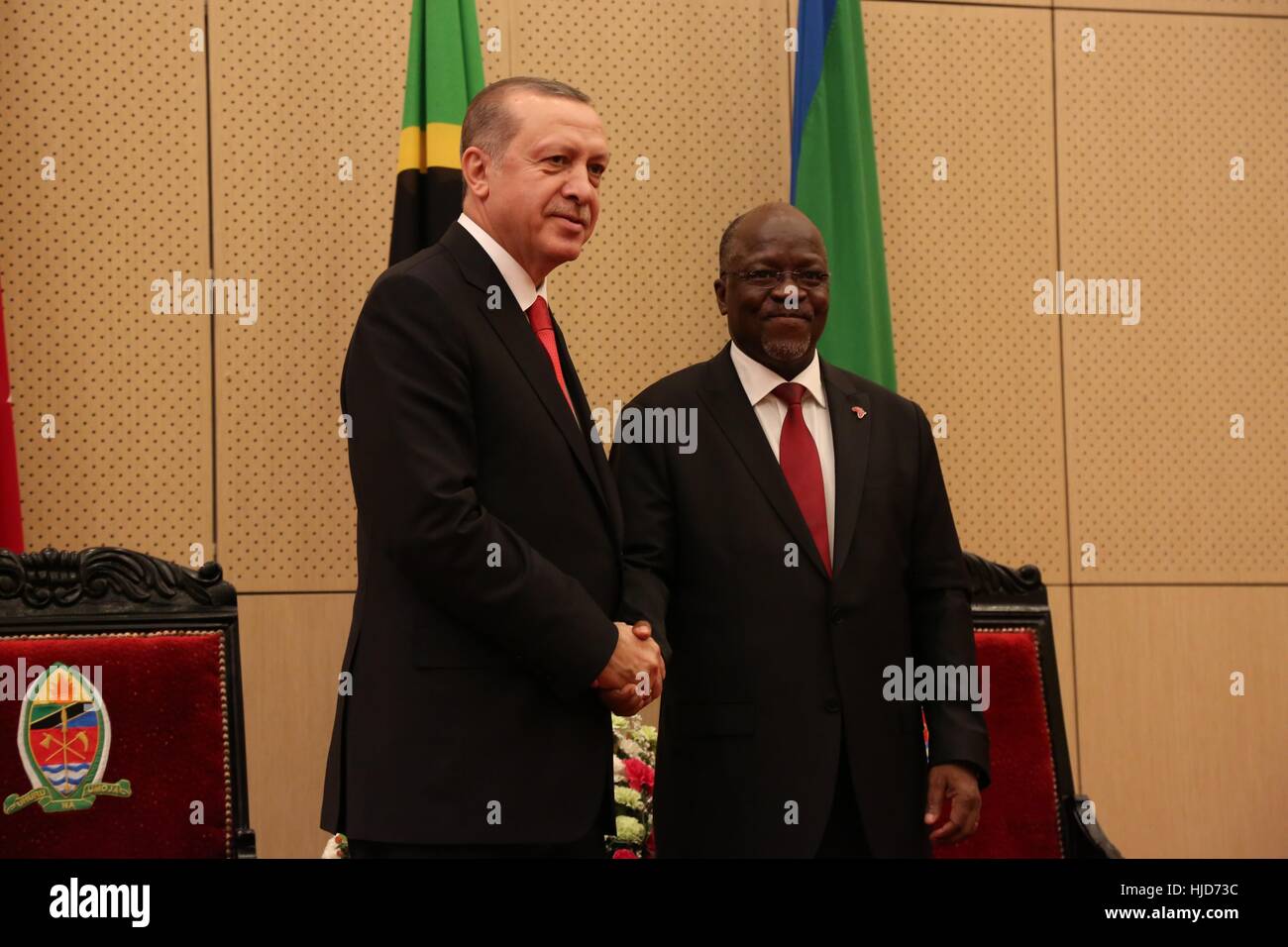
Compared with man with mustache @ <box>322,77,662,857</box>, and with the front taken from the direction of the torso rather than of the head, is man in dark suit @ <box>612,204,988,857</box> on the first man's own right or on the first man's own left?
on the first man's own left

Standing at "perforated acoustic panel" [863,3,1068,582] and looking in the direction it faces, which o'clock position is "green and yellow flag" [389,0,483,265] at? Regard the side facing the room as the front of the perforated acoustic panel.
The green and yellow flag is roughly at 2 o'clock from the perforated acoustic panel.

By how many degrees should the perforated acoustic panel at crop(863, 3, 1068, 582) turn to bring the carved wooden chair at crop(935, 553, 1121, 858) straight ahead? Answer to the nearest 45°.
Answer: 0° — it already faces it

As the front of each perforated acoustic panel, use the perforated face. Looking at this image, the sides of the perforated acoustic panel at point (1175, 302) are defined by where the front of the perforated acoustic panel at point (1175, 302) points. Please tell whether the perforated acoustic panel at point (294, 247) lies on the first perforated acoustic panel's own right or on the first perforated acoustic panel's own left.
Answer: on the first perforated acoustic panel's own right

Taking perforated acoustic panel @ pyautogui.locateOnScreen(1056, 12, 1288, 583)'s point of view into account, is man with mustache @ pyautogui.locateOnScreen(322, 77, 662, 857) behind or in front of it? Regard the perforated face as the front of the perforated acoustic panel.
in front

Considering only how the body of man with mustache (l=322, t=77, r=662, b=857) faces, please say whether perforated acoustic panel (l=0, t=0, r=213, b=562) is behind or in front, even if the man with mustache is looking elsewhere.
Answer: behind

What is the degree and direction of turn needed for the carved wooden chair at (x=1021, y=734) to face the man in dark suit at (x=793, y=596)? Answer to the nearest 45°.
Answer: approximately 45° to its right

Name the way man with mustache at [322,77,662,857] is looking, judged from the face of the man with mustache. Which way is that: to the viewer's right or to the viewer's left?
to the viewer's right

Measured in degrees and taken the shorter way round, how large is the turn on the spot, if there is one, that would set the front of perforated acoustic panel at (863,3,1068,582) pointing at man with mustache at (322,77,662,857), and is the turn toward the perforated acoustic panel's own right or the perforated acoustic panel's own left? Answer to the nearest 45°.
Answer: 0° — it already faces them

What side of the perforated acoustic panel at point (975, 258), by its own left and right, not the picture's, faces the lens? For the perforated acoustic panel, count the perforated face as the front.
front

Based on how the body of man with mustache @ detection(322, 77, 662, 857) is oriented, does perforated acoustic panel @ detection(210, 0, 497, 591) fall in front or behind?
behind

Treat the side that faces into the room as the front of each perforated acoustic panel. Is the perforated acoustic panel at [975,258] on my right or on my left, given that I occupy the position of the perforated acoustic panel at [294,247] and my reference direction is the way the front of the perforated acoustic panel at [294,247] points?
on my left

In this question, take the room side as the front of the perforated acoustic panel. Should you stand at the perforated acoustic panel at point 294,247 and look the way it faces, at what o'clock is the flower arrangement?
The flower arrangement is roughly at 11 o'clock from the perforated acoustic panel.

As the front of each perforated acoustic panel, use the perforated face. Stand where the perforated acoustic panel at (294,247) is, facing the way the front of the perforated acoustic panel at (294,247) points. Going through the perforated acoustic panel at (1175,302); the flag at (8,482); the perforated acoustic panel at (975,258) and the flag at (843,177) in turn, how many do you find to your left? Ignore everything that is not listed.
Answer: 3

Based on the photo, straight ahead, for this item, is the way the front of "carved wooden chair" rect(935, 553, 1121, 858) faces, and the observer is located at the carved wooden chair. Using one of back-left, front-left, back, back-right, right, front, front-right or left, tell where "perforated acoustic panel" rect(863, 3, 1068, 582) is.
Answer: back

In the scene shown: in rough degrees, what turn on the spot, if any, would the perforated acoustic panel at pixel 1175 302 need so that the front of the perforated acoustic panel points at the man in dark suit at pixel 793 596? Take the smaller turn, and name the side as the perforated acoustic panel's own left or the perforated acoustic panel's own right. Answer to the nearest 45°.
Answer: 0° — it already faces them

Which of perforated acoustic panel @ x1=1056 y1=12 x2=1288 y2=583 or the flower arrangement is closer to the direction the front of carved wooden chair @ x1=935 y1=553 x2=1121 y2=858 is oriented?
the flower arrangement

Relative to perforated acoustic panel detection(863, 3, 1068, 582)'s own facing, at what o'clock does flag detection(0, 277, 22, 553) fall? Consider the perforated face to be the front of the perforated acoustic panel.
The flag is roughly at 2 o'clock from the perforated acoustic panel.
